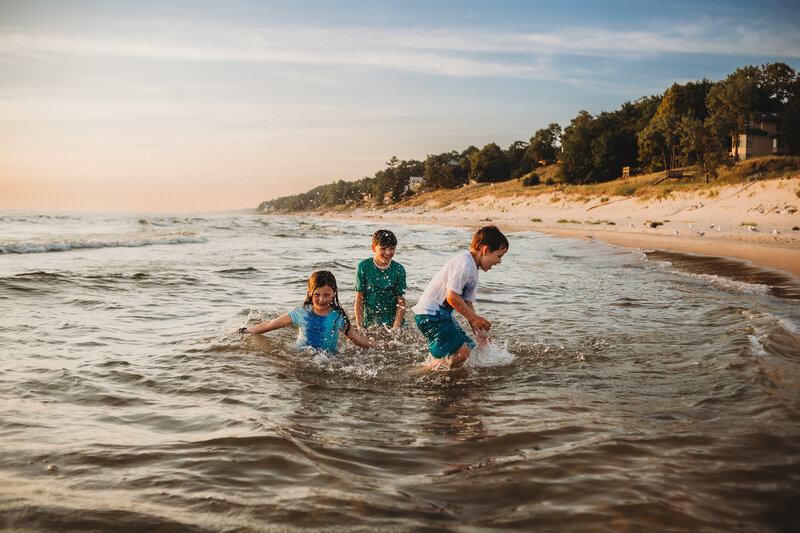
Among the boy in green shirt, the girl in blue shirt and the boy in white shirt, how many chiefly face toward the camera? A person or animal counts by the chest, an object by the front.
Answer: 2

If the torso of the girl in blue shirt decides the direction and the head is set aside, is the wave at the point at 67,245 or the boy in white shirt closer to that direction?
the boy in white shirt

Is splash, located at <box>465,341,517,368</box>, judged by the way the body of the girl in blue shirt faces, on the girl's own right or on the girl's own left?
on the girl's own left

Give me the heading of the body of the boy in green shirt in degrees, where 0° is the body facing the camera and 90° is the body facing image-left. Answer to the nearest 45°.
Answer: approximately 0°
